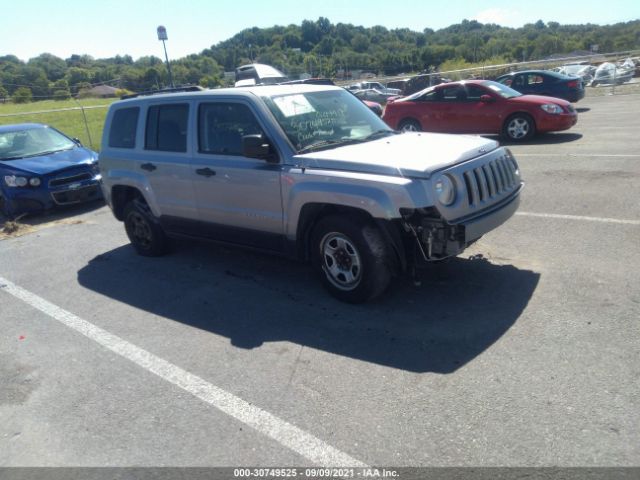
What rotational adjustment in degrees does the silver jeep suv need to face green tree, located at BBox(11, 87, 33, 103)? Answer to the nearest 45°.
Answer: approximately 180°

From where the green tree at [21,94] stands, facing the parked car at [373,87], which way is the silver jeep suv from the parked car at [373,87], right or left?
right

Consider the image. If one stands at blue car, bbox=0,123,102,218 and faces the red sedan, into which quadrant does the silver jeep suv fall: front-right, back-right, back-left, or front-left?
front-right

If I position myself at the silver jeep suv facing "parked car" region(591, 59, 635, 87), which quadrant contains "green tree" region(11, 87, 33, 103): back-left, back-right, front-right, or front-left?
front-left

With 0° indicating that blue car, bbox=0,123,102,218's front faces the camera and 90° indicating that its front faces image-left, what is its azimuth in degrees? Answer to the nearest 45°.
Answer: approximately 315°

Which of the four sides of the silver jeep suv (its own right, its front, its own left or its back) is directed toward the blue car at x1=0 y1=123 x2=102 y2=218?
back

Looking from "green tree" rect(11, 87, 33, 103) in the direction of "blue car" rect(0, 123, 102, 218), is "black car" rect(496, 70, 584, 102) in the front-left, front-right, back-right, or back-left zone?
front-left

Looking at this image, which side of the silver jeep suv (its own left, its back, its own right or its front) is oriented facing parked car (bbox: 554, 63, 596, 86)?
left

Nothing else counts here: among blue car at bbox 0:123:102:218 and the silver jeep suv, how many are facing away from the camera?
0
